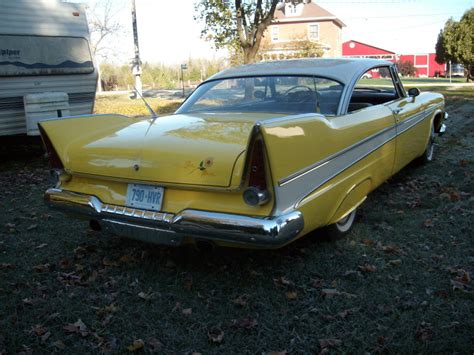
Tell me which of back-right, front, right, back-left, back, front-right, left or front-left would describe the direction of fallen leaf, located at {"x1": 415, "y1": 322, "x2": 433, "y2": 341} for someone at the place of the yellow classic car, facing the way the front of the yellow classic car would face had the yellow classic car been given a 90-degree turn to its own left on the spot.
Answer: back

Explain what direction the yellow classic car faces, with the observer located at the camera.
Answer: facing away from the viewer and to the right of the viewer

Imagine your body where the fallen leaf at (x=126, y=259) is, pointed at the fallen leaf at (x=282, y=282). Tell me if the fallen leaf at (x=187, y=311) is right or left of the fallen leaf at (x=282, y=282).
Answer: right

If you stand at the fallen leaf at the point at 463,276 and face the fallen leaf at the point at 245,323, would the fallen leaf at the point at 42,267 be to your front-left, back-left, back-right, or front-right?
front-right

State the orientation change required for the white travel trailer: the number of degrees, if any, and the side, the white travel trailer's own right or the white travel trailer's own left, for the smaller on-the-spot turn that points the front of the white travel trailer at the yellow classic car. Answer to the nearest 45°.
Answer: approximately 45° to the white travel trailer's own left

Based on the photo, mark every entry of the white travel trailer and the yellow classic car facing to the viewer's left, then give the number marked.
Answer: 0

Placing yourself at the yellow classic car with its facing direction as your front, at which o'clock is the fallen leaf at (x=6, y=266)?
The fallen leaf is roughly at 6 o'clock from the yellow classic car.

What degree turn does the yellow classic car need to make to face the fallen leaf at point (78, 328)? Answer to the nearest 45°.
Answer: approximately 180°
